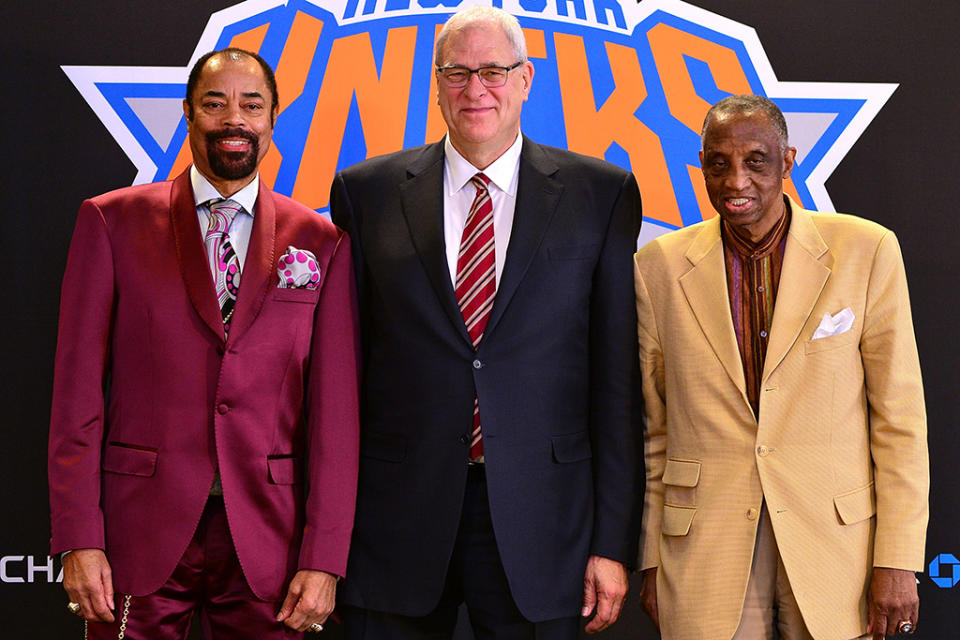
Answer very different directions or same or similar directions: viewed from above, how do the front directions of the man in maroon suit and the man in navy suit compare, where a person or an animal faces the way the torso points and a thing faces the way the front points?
same or similar directions

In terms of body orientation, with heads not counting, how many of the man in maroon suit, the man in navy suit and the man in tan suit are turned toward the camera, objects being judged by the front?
3

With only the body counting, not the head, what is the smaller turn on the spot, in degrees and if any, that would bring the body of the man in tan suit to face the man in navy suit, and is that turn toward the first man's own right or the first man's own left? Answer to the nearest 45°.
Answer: approximately 90° to the first man's own right

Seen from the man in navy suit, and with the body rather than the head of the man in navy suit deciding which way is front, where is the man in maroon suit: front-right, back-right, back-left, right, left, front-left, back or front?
right

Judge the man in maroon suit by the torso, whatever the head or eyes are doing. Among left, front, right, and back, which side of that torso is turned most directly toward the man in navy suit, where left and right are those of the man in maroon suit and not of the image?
left

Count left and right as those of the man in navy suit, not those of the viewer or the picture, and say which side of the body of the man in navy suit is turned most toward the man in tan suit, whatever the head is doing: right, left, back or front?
left

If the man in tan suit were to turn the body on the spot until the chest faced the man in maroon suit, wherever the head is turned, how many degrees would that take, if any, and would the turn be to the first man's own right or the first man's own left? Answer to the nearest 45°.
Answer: approximately 90° to the first man's own right

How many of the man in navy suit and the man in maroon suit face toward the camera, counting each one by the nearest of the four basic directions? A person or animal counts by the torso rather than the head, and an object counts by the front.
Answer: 2

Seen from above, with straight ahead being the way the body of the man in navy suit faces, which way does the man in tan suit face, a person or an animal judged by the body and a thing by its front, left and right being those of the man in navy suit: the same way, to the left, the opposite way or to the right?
the same way

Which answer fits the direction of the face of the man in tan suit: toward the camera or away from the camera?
toward the camera

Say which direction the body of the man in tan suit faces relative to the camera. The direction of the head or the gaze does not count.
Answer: toward the camera

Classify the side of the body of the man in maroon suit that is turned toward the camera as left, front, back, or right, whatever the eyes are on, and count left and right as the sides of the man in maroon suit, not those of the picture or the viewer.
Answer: front
